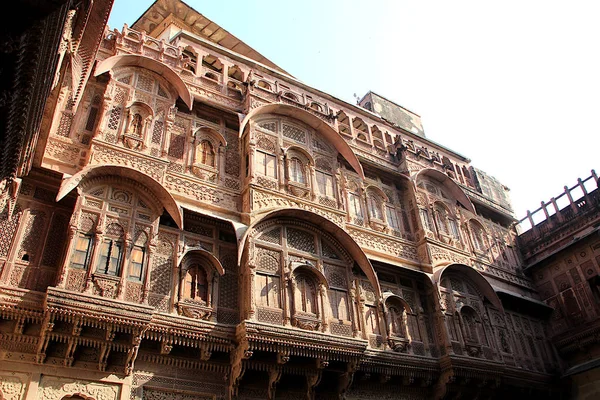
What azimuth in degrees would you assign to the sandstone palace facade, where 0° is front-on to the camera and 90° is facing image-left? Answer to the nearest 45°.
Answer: approximately 315°
